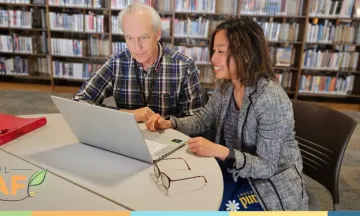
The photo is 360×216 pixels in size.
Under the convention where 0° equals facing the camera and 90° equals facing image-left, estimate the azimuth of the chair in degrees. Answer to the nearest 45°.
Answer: approximately 45°

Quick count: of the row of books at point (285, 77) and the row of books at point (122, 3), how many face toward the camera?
2

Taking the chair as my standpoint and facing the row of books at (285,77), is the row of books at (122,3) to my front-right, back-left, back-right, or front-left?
front-left

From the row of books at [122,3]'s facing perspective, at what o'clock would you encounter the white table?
The white table is roughly at 12 o'clock from the row of books.

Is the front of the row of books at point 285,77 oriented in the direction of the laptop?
yes

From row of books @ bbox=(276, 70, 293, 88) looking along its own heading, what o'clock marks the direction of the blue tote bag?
The blue tote bag is roughly at 12 o'clock from the row of books.

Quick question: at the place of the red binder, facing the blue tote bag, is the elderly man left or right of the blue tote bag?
left

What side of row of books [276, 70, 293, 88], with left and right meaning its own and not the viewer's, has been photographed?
front

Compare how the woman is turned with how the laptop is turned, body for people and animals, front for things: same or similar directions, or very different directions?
very different directions

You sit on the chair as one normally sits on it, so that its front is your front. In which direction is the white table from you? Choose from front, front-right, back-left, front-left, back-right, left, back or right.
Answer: front

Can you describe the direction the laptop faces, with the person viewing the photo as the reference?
facing away from the viewer and to the right of the viewer

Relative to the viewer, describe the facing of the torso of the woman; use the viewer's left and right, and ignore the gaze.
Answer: facing the viewer and to the left of the viewer

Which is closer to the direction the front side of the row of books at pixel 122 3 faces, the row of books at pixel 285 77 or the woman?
the woman

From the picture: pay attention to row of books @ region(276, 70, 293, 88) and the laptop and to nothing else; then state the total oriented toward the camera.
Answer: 1

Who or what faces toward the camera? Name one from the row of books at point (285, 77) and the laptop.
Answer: the row of books

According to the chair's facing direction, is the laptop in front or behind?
in front

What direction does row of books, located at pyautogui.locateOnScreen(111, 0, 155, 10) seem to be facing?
toward the camera

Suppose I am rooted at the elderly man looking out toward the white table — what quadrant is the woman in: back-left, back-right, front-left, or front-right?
front-left
